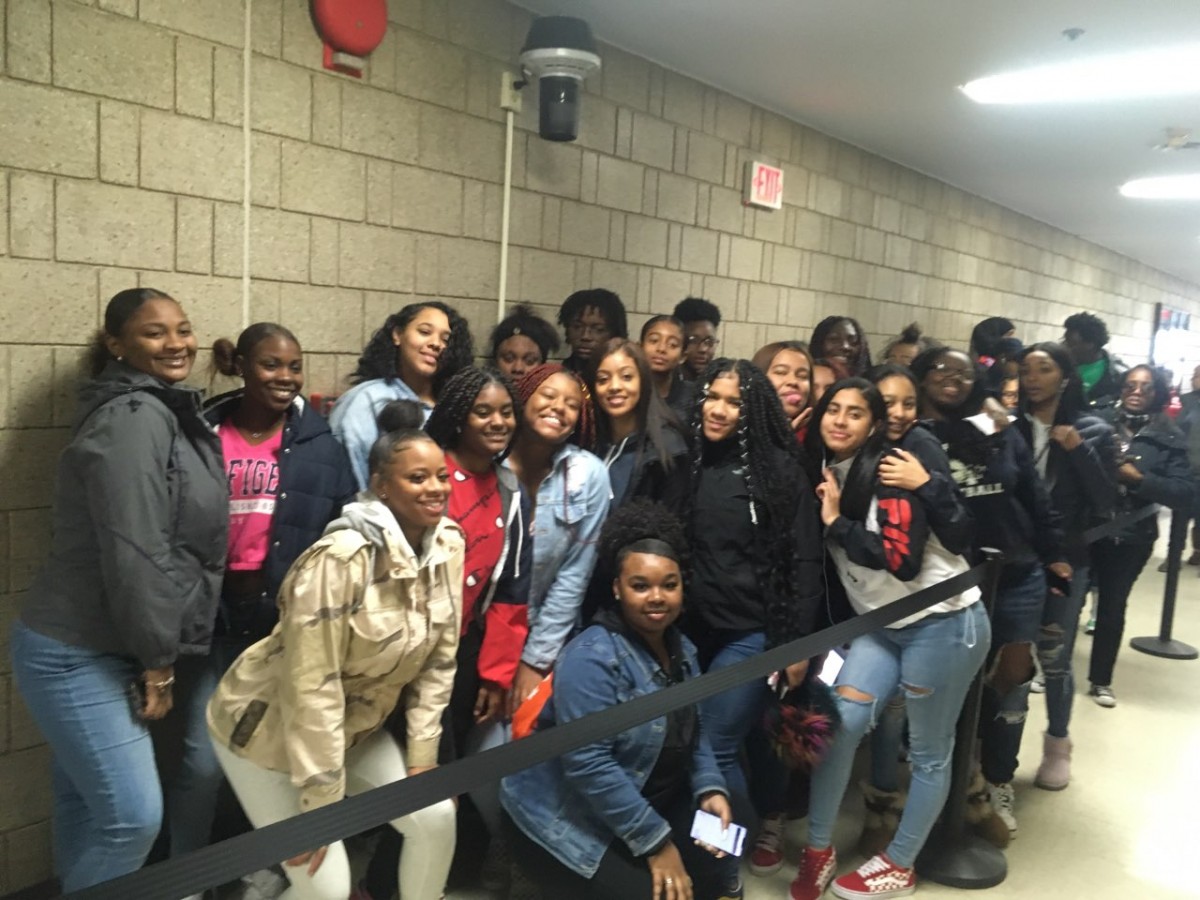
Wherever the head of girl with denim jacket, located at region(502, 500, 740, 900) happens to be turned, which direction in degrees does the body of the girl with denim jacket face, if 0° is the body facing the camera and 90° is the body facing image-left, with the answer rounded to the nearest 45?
approximately 315°

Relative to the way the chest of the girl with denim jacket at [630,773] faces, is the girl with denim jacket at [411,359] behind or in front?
behind

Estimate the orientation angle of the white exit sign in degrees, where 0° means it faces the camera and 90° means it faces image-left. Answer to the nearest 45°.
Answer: approximately 315°

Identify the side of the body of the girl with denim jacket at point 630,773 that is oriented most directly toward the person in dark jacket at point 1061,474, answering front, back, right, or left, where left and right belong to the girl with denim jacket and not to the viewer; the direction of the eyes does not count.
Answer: left

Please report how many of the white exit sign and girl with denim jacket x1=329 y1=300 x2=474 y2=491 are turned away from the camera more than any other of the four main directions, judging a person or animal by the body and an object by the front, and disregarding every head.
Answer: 0

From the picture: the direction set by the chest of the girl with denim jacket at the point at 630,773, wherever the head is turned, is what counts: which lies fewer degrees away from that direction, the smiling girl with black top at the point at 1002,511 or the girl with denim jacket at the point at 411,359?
the smiling girl with black top

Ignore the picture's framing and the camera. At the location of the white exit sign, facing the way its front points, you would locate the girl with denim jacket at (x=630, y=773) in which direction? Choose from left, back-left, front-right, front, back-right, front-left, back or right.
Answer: front-right

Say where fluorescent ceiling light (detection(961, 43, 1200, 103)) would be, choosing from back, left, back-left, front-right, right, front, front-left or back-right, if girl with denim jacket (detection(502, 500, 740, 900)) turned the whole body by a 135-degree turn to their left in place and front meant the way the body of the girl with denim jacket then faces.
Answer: front-right

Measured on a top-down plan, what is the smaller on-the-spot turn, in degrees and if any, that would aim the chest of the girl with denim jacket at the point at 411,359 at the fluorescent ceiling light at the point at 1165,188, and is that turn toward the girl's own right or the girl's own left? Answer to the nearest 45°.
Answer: approximately 90° to the girl's own left
